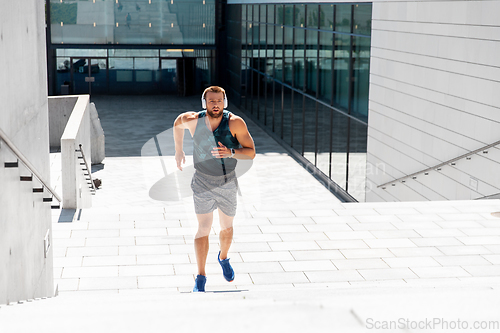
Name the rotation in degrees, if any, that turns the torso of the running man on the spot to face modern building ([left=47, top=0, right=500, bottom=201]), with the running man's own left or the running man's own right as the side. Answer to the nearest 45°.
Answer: approximately 180°

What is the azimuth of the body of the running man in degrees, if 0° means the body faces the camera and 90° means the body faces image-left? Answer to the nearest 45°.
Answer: approximately 0°
